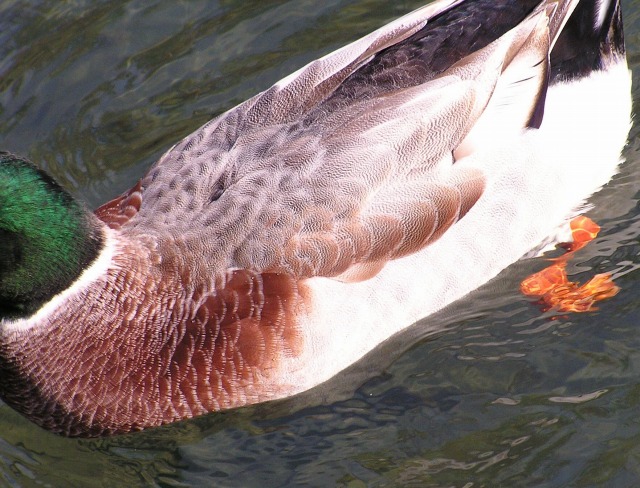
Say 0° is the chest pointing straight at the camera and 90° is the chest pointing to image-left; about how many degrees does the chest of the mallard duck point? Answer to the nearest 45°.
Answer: approximately 45°
